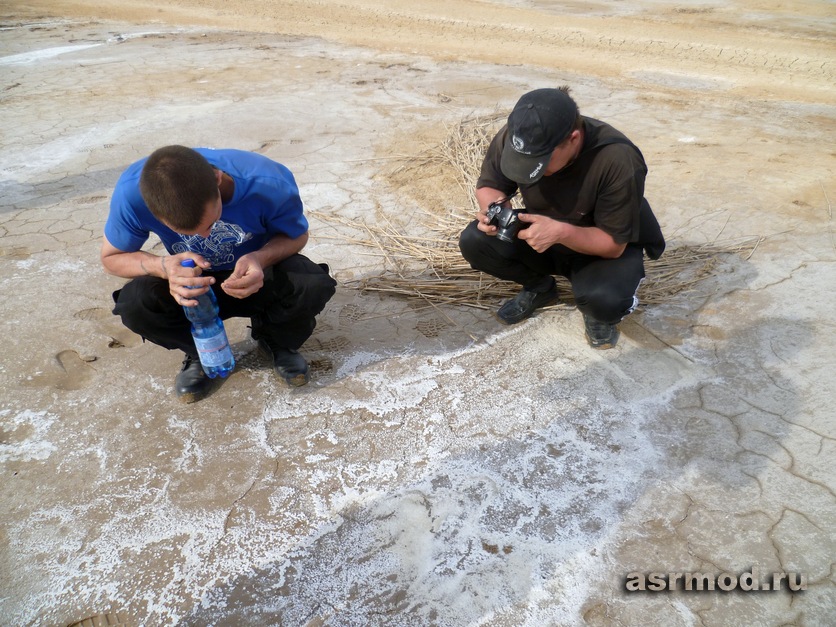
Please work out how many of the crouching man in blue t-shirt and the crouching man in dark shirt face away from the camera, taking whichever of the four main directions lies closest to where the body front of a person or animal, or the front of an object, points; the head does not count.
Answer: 0

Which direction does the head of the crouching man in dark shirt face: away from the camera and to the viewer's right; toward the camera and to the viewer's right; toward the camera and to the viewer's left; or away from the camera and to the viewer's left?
toward the camera and to the viewer's left

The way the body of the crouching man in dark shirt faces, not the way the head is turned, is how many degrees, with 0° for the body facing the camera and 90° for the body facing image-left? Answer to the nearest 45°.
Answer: approximately 45°

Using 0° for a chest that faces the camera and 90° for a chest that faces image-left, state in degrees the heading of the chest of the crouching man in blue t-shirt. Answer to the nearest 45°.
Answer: approximately 0°

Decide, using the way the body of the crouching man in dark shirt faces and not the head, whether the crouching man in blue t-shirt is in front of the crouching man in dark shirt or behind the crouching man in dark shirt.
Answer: in front

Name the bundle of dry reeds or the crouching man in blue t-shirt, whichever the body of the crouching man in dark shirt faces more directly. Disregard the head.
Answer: the crouching man in blue t-shirt

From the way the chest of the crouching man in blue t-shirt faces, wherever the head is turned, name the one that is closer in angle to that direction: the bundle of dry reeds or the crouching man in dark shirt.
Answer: the crouching man in dark shirt

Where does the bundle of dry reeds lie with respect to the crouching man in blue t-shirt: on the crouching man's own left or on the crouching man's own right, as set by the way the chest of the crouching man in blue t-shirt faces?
on the crouching man's own left

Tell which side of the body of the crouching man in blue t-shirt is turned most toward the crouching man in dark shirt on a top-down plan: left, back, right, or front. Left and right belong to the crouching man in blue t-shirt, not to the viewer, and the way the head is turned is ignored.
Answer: left
